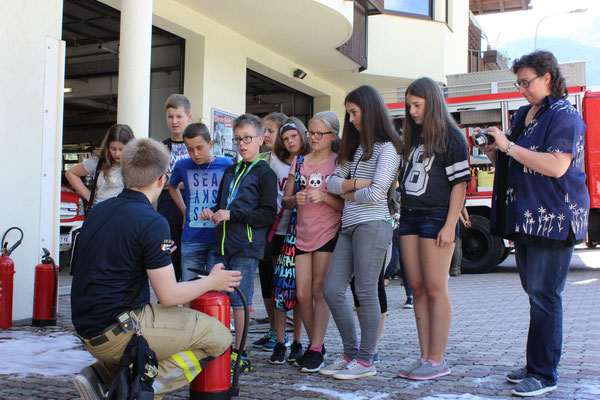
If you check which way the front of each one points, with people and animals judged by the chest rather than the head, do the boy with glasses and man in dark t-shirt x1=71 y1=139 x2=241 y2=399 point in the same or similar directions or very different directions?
very different directions

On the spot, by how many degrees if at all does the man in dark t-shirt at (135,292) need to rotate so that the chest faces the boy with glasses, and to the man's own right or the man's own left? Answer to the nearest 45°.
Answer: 0° — they already face them

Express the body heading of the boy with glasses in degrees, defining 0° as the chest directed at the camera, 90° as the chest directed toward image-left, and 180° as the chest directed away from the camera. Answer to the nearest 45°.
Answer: approximately 45°

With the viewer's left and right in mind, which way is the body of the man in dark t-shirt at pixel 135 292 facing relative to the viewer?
facing away from the viewer and to the right of the viewer

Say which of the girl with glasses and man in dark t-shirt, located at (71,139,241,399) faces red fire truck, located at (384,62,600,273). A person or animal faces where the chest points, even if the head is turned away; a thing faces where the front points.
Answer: the man in dark t-shirt

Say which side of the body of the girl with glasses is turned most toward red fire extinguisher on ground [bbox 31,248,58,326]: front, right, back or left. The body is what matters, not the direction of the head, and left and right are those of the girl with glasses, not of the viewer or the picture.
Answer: right

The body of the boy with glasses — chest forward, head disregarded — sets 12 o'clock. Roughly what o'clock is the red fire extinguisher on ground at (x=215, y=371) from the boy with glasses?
The red fire extinguisher on ground is roughly at 11 o'clock from the boy with glasses.

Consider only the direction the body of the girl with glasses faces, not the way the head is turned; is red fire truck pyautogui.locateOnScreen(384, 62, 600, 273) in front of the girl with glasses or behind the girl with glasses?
behind

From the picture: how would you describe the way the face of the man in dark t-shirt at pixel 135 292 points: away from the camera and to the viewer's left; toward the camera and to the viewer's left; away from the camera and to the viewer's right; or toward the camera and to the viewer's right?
away from the camera and to the viewer's right

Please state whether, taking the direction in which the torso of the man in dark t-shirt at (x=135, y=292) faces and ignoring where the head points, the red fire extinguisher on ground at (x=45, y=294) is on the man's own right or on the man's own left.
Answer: on the man's own left

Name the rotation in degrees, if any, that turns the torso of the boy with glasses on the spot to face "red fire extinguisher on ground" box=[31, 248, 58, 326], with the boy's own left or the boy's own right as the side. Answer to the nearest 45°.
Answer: approximately 90° to the boy's own right
